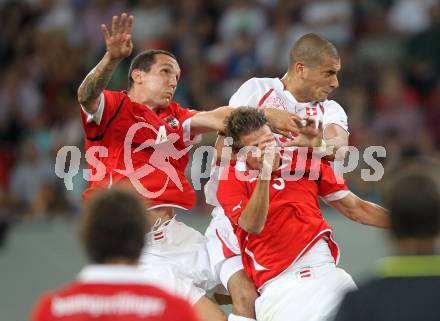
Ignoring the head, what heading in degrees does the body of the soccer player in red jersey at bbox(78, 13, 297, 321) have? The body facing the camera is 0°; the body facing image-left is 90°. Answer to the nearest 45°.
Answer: approximately 315°

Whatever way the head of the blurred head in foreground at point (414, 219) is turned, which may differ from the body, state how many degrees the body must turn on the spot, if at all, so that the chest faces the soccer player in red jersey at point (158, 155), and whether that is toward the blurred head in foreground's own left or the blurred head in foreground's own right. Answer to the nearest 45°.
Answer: approximately 45° to the blurred head in foreground's own left

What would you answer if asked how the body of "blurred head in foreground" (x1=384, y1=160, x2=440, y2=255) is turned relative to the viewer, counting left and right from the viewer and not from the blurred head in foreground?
facing away from the viewer

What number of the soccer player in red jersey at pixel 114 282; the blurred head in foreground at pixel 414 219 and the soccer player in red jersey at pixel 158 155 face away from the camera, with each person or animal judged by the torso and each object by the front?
2

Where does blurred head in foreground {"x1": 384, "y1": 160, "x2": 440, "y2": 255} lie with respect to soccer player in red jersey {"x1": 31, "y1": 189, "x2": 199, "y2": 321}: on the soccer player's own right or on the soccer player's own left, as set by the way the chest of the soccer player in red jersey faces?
on the soccer player's own right

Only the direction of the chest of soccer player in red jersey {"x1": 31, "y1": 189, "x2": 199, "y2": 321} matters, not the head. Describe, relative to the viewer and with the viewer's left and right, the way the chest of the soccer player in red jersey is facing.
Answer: facing away from the viewer

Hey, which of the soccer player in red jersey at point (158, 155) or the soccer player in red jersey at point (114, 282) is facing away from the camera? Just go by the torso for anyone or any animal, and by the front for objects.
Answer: the soccer player in red jersey at point (114, 282)

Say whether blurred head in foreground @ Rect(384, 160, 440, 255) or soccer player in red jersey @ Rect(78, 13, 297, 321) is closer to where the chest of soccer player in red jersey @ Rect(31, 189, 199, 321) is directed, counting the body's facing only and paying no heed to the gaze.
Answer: the soccer player in red jersey

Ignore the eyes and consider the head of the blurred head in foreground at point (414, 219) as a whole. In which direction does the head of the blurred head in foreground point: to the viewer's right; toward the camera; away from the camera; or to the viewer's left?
away from the camera

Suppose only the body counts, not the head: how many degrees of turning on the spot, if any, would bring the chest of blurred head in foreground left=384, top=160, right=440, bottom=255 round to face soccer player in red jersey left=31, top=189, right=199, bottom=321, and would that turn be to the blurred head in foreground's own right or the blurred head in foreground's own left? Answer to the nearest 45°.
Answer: approximately 90° to the blurred head in foreground's own left
